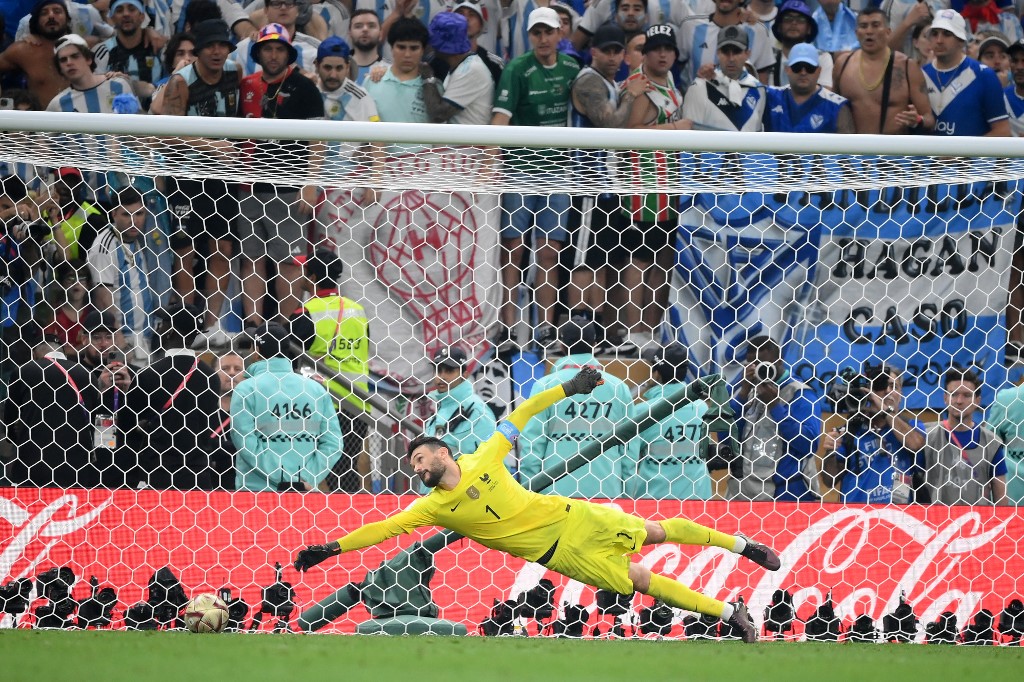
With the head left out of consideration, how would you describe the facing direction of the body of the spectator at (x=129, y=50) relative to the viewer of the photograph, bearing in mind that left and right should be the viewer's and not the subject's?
facing the viewer

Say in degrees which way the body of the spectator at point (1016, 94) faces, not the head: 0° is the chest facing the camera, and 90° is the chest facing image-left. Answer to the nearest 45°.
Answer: approximately 0°

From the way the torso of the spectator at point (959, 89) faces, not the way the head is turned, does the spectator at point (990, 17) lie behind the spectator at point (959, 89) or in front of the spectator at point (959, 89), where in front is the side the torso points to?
behind

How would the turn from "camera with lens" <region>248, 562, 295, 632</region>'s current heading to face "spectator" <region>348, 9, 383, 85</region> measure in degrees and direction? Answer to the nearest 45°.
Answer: approximately 180°

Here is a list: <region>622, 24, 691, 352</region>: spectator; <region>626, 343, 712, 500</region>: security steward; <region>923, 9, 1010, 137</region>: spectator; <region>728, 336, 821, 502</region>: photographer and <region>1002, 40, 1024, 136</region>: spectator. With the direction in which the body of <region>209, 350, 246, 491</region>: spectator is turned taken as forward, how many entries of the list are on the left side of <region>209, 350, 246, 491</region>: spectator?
5

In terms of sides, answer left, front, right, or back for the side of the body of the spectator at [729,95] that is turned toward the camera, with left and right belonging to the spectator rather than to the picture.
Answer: front

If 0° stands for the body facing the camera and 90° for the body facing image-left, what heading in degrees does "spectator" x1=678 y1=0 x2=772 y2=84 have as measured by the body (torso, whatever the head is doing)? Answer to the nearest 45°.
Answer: approximately 0°

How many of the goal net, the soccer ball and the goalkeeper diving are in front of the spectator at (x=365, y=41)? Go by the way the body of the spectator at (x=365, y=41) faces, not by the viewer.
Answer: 3

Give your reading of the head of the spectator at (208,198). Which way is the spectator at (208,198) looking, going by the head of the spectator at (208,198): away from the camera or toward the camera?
toward the camera

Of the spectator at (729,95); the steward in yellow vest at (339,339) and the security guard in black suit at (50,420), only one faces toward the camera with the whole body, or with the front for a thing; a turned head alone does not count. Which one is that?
the spectator at (729,95)

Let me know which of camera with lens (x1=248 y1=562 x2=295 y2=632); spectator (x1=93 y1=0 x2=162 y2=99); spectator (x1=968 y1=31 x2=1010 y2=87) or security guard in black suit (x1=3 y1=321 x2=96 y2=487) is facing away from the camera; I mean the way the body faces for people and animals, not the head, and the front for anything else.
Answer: security guard in black suit (x1=3 y1=321 x2=96 y2=487)

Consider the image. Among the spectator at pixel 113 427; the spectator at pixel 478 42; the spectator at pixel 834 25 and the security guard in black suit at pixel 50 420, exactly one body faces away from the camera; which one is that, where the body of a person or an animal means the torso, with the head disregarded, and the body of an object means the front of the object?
the security guard in black suit at pixel 50 420

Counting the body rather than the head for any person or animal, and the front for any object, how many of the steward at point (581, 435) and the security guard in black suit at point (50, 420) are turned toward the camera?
0

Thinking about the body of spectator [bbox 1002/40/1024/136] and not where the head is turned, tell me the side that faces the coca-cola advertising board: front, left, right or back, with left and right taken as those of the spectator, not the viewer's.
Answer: front

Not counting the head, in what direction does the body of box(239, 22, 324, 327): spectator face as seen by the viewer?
toward the camera
